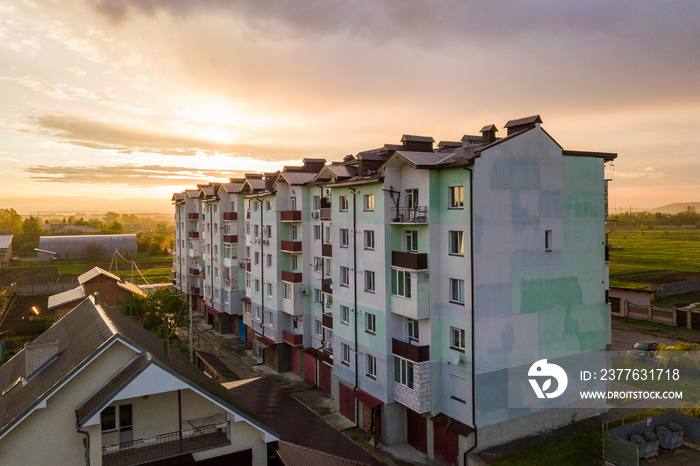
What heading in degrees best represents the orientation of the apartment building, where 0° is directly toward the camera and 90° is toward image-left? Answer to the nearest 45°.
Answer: approximately 45°

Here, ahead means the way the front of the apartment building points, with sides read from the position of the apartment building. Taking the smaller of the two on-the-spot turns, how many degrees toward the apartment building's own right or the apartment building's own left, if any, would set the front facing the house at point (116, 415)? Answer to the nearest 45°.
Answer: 0° — it already faces it
